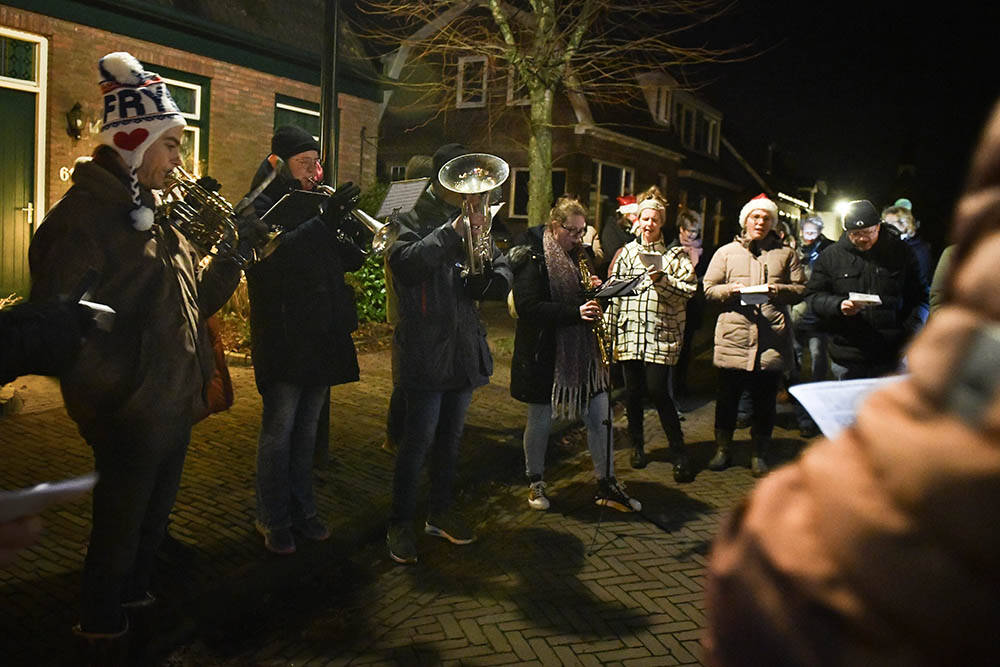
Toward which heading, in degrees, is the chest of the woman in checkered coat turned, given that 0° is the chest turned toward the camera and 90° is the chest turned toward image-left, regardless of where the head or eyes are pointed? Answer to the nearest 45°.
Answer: approximately 0°

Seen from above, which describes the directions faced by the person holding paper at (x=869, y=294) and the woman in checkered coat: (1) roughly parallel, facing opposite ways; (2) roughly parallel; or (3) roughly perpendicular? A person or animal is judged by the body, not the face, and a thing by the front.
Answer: roughly parallel

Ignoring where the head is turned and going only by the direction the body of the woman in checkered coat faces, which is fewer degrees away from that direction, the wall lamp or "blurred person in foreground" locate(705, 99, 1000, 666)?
the blurred person in foreground

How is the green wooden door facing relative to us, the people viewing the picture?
facing the viewer and to the right of the viewer

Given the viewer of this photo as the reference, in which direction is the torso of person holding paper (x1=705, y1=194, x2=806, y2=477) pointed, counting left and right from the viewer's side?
facing the viewer

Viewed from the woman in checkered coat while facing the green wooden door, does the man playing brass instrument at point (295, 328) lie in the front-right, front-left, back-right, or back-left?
front-left

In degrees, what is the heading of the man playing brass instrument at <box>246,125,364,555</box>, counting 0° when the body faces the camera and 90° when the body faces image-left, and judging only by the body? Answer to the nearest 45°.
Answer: approximately 315°

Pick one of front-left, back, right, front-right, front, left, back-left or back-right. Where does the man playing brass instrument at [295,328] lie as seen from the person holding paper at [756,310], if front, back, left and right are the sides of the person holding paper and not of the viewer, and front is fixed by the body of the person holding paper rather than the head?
front-right

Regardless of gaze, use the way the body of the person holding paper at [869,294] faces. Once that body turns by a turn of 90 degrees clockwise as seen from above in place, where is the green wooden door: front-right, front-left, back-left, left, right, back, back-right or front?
front

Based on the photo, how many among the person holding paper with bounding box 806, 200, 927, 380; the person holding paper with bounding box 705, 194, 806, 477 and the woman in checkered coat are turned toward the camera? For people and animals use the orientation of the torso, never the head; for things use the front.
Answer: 3

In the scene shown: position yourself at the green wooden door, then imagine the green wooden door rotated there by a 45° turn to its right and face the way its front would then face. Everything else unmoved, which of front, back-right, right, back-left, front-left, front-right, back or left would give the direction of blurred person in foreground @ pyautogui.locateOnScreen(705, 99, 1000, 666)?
front

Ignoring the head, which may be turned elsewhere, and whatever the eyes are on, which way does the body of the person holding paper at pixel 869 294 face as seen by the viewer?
toward the camera
